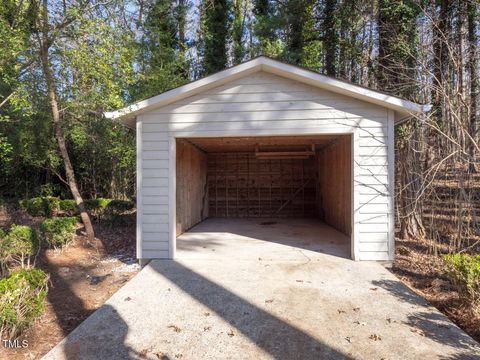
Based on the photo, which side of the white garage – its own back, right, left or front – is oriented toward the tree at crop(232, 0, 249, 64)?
back

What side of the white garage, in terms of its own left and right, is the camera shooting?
front

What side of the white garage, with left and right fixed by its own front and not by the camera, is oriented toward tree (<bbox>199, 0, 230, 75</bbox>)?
back

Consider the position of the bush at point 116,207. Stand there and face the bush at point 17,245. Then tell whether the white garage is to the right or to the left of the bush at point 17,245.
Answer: left

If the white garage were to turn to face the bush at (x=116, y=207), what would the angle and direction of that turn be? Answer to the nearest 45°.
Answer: approximately 135° to its right

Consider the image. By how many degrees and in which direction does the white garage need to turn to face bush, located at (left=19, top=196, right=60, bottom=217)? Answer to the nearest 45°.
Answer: approximately 135° to its right

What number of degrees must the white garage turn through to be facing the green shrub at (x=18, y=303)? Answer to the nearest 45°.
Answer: approximately 45° to its right

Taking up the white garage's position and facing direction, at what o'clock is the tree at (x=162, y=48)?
The tree is roughly at 5 o'clock from the white garage.

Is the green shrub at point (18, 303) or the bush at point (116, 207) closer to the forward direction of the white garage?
the green shrub
